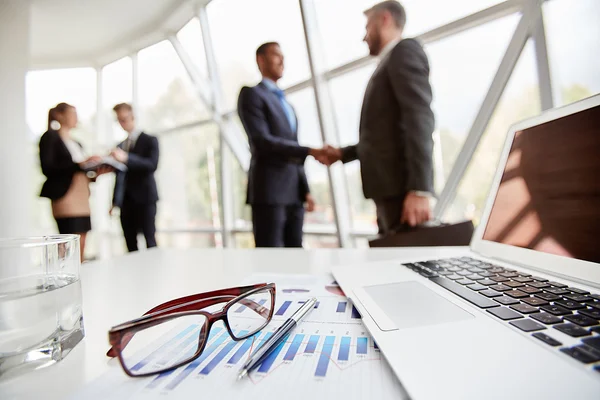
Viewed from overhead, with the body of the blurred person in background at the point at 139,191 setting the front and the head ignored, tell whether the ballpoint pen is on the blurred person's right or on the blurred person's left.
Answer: on the blurred person's left

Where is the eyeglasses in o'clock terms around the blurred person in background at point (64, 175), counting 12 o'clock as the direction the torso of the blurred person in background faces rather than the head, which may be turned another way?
The eyeglasses is roughly at 3 o'clock from the blurred person in background.

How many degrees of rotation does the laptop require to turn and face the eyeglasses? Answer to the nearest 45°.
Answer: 0° — it already faces it

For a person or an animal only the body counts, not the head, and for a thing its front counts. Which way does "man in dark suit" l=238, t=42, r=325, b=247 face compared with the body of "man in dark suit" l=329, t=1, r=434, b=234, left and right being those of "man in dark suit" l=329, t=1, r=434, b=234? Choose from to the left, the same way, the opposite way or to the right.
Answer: the opposite way

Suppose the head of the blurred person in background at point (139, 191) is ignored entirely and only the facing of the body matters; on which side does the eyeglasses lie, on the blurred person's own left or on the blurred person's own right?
on the blurred person's own left

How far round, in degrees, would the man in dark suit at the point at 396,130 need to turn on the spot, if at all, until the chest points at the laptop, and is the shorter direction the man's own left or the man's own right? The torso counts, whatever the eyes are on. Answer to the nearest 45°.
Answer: approximately 90° to the man's own left

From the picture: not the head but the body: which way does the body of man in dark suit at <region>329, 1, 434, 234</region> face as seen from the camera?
to the viewer's left
